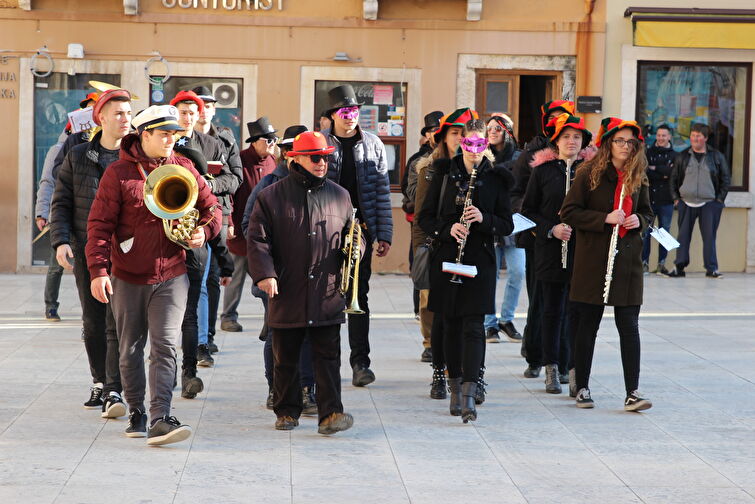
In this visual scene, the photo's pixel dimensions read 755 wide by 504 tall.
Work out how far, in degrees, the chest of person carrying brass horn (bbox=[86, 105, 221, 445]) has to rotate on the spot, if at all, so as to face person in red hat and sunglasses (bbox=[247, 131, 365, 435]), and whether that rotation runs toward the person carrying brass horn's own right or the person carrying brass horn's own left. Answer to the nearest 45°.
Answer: approximately 45° to the person carrying brass horn's own left

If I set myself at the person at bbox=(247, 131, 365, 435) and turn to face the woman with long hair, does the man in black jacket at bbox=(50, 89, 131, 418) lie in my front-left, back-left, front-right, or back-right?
back-left

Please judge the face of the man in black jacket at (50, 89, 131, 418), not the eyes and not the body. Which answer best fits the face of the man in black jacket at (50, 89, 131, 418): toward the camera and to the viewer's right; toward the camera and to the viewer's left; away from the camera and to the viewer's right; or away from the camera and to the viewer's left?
toward the camera and to the viewer's right

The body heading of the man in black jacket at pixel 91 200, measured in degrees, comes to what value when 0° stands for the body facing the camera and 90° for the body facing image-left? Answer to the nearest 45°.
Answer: approximately 315°

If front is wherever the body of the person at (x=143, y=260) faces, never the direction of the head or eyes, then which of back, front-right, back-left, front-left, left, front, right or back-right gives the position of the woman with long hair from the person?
front-left

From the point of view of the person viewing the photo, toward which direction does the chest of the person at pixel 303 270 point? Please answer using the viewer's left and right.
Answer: facing the viewer and to the right of the viewer

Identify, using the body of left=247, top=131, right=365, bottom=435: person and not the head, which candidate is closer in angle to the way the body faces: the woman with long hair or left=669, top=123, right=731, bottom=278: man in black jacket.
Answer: the woman with long hair

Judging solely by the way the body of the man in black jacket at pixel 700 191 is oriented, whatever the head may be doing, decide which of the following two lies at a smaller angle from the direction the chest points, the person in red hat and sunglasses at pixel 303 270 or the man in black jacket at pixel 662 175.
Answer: the person in red hat and sunglasses

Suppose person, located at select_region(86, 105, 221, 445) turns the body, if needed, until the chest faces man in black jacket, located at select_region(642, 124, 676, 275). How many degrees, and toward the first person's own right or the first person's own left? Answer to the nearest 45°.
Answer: approximately 90° to the first person's own left

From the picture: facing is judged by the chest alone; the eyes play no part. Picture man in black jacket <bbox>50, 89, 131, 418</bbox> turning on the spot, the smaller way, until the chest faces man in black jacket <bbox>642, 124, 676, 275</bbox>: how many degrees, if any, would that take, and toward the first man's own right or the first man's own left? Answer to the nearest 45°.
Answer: approximately 90° to the first man's own left

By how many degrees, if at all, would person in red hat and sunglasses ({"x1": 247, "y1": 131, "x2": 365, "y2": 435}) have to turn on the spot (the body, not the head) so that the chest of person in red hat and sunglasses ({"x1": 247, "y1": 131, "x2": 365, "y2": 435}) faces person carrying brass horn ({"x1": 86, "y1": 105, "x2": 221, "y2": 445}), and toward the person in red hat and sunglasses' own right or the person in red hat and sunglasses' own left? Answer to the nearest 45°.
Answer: approximately 135° to the person in red hat and sunglasses' own right

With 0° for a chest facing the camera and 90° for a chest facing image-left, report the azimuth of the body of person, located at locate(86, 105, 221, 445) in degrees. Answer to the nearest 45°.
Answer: approximately 315°
